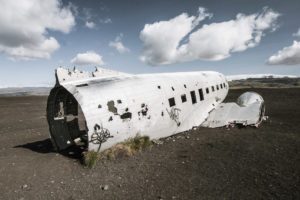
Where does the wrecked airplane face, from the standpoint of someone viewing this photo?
facing away from the viewer and to the right of the viewer
